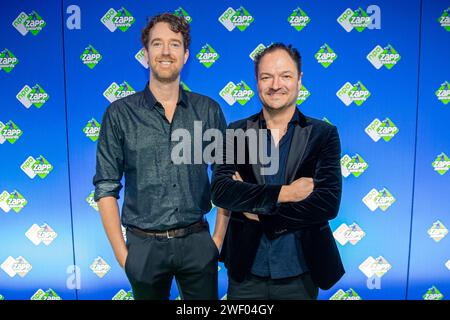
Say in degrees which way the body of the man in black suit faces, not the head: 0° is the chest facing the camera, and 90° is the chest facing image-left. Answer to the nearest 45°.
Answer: approximately 0°

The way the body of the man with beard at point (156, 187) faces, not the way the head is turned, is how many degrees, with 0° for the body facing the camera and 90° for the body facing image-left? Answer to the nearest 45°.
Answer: approximately 0°

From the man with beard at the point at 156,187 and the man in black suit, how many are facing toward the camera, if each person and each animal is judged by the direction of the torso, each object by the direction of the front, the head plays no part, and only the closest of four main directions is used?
2
